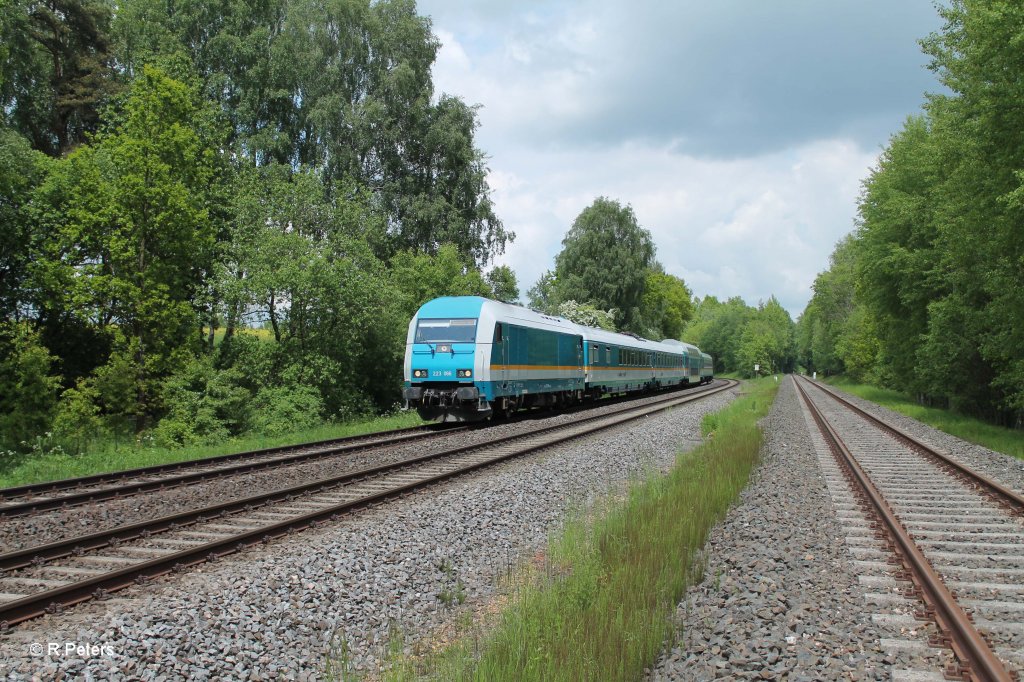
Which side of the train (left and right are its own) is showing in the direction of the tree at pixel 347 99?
right

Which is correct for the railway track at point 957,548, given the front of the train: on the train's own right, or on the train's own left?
on the train's own left

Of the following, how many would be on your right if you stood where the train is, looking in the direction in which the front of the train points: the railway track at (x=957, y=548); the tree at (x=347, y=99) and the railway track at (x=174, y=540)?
1

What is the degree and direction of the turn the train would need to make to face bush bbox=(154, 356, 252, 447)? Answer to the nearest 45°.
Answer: approximately 45° to its right

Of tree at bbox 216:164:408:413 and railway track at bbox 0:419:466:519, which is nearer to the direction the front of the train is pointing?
the railway track

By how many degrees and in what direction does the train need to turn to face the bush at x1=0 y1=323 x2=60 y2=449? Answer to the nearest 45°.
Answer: approximately 45° to its right

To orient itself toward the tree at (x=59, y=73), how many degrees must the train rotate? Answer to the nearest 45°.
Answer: approximately 45° to its right

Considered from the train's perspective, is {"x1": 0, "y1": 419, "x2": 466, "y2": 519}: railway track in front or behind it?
in front

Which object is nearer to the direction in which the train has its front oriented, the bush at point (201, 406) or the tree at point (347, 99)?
the bush

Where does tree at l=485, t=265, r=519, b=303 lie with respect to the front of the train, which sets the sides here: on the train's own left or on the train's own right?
on the train's own right

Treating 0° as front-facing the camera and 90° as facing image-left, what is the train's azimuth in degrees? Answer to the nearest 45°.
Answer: approximately 45°

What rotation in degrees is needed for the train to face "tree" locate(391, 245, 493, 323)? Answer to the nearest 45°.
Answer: approximately 135° to its right

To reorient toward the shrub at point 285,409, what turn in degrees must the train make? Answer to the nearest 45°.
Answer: approximately 45° to its right
